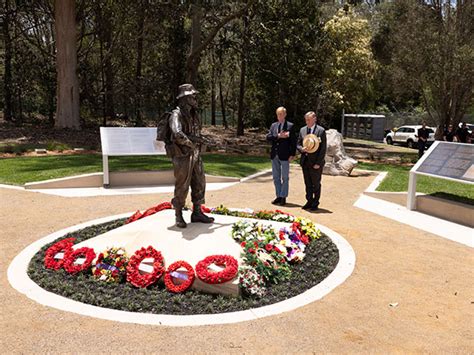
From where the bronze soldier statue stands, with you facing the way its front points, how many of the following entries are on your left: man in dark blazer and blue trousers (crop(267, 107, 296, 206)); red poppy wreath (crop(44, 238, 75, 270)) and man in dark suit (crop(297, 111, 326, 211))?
2

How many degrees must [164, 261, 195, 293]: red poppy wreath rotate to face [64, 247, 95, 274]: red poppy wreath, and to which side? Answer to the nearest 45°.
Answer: approximately 135° to its right

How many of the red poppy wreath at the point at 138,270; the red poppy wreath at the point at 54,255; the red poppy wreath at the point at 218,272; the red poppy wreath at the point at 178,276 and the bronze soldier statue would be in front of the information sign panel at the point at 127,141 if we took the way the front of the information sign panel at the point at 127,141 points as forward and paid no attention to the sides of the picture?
5

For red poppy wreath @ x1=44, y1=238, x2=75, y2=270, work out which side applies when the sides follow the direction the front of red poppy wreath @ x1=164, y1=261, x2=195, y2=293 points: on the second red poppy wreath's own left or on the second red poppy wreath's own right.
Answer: on the second red poppy wreath's own right

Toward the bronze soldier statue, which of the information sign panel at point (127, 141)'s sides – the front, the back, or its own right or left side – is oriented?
front

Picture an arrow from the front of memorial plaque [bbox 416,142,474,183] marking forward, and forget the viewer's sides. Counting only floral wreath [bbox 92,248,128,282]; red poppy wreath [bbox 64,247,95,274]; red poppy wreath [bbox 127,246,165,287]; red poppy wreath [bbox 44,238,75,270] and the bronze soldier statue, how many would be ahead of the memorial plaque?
5

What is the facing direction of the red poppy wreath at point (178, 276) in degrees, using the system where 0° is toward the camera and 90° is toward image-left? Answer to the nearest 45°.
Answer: approximately 0°

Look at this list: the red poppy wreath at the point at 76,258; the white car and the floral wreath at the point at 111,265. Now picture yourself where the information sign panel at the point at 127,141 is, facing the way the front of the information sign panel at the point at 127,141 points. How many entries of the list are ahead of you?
2

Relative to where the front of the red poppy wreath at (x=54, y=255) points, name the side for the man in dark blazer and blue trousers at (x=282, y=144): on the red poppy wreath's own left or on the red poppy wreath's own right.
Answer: on the red poppy wreath's own left
